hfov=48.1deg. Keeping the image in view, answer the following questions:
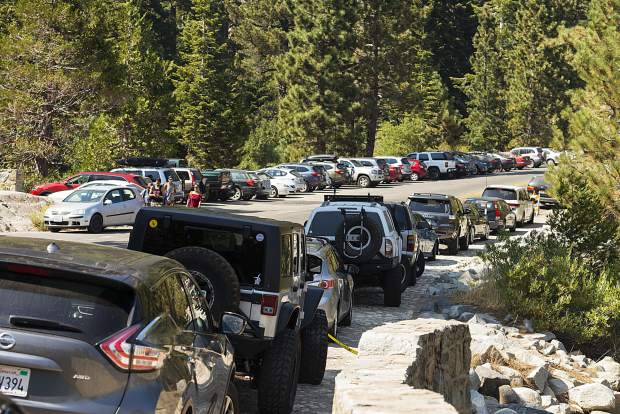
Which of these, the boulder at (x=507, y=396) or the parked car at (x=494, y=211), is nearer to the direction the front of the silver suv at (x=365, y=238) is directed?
the parked car

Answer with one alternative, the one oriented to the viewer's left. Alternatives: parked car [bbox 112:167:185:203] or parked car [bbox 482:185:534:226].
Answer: parked car [bbox 112:167:185:203]

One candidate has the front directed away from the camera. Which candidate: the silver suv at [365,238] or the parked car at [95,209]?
the silver suv

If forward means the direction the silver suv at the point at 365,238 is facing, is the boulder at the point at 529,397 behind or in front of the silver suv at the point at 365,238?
behind

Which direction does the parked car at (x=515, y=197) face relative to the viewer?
away from the camera

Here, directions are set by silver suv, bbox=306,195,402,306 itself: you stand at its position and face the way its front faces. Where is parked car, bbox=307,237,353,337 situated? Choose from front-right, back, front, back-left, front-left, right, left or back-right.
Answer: back

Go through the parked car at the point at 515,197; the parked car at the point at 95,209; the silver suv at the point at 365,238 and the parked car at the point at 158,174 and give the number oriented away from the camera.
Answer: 2

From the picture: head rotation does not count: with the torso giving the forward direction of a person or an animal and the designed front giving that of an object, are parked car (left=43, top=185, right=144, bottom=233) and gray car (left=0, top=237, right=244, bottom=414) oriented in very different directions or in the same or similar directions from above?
very different directions

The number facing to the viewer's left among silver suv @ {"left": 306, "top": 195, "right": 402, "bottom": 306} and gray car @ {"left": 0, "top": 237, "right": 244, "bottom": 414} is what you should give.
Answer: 0

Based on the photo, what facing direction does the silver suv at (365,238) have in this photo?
away from the camera

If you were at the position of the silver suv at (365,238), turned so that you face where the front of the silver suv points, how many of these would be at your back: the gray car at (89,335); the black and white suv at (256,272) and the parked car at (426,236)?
2

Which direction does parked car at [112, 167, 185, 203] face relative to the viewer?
to the viewer's left
